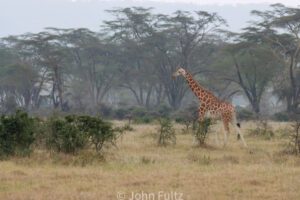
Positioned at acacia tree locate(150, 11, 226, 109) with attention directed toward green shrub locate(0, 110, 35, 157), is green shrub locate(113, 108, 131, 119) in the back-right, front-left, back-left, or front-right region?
front-right

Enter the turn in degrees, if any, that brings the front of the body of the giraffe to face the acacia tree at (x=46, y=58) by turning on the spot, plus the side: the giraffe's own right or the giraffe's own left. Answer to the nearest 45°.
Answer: approximately 45° to the giraffe's own right

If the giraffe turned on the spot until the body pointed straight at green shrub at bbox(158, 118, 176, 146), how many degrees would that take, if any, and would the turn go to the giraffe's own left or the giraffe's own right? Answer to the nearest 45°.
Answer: approximately 45° to the giraffe's own left

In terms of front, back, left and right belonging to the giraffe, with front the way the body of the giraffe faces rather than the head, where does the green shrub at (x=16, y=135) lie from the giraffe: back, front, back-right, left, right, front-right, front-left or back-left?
front-left

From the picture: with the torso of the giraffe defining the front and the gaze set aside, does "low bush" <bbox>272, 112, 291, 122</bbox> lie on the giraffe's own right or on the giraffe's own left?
on the giraffe's own right

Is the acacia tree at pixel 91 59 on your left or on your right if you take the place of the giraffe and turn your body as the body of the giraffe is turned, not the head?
on your right

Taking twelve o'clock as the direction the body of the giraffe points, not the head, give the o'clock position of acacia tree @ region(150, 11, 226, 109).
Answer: The acacia tree is roughly at 3 o'clock from the giraffe.

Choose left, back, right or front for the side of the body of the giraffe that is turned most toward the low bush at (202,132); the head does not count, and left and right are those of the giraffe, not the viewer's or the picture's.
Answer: left

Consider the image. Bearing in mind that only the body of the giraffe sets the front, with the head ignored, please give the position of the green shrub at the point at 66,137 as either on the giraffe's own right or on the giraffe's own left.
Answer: on the giraffe's own left

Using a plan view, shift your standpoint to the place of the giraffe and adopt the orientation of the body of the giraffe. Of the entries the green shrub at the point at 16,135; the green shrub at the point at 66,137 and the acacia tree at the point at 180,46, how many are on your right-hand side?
1

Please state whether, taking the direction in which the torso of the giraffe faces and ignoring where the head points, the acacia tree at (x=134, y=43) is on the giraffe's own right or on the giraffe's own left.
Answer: on the giraffe's own right

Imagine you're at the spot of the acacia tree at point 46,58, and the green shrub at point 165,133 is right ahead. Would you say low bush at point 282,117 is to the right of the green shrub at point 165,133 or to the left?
left

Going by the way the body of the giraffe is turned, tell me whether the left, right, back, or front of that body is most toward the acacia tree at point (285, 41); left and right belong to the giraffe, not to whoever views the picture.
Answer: right

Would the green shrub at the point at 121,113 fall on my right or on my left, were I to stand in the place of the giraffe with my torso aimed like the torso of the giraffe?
on my right

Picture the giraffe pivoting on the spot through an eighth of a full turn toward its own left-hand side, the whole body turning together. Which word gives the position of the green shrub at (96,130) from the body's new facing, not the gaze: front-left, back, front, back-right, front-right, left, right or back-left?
front

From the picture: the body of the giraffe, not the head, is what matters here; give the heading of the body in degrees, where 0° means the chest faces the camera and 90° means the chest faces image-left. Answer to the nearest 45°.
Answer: approximately 90°

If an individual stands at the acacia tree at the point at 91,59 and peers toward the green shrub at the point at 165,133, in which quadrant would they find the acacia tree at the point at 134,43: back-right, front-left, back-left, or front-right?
front-left

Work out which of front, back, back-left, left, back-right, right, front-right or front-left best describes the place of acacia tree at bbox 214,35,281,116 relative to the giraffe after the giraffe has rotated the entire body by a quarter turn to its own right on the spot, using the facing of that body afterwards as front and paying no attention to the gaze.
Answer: front
